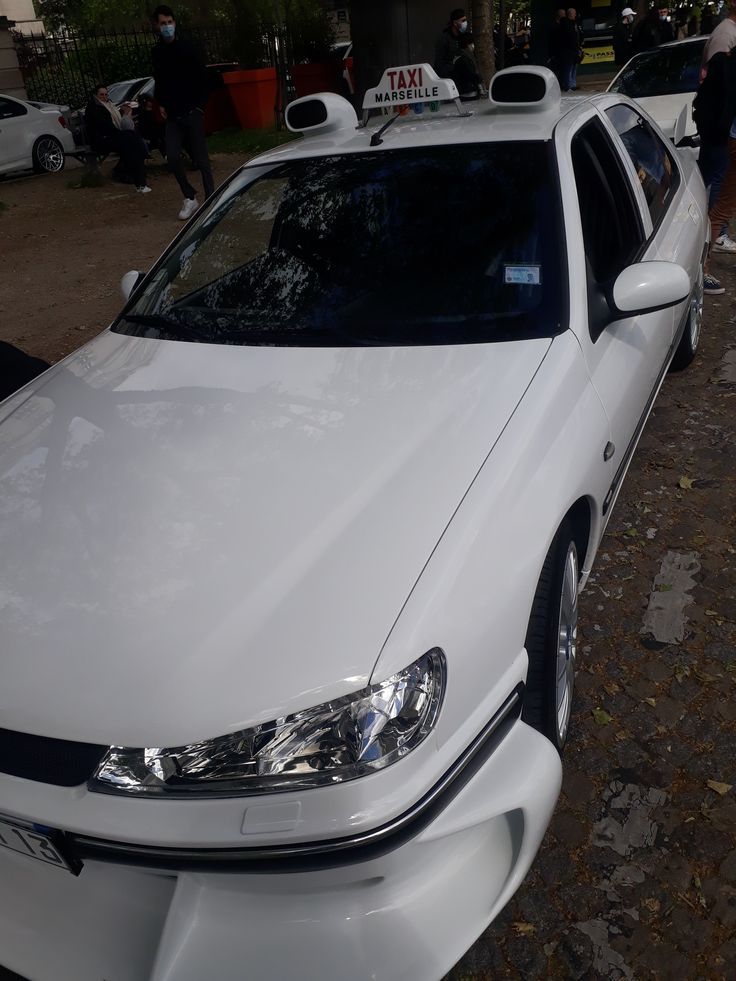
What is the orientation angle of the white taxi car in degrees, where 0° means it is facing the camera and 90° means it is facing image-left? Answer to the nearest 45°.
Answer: approximately 45°

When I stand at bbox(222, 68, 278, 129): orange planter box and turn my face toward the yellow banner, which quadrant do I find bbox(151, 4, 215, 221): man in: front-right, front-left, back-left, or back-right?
back-right

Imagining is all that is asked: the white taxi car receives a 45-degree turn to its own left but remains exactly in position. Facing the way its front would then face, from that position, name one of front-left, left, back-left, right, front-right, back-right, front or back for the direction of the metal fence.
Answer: back

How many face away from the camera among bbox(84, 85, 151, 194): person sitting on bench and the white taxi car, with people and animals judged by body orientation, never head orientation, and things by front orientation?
0

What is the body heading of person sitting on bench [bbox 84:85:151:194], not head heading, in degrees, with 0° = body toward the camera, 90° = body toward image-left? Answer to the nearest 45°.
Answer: approximately 315°

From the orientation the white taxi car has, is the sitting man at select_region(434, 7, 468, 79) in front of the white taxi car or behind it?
behind

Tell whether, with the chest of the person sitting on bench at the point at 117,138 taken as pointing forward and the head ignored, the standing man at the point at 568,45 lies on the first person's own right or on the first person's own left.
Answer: on the first person's own left

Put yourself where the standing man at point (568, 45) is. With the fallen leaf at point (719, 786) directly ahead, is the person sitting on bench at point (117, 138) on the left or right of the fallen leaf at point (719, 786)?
right

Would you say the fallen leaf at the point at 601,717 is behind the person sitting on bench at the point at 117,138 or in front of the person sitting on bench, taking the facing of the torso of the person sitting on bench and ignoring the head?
in front

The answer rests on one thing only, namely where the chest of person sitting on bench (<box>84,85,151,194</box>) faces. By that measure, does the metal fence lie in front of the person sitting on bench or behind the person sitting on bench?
behind

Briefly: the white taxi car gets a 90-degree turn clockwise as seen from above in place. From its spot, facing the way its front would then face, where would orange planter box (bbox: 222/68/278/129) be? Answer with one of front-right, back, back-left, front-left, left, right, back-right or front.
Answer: front-right

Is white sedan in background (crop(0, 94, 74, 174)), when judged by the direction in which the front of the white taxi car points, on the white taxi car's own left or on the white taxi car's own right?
on the white taxi car's own right
